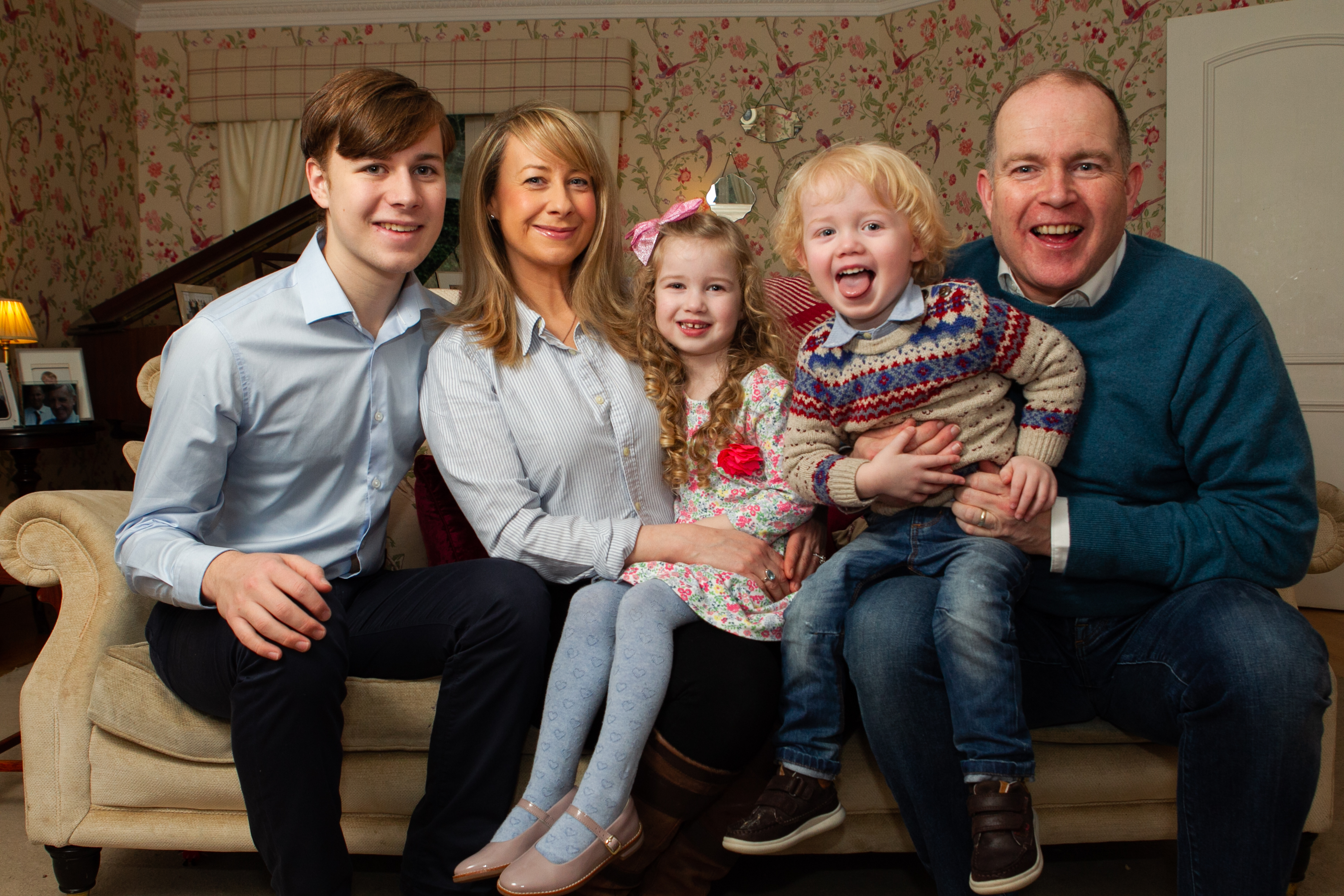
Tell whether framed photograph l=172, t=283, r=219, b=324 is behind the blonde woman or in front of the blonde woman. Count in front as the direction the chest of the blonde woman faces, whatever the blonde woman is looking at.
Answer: behind

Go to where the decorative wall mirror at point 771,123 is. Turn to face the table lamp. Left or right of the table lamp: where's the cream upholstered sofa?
left

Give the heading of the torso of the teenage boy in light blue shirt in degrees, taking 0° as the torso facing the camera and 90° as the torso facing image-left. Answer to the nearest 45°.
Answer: approximately 315°

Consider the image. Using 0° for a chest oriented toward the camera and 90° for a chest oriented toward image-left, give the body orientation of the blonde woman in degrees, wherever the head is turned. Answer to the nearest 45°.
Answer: approximately 315°

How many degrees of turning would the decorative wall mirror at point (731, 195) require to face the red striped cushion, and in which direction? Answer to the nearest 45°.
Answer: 0° — it already faces it

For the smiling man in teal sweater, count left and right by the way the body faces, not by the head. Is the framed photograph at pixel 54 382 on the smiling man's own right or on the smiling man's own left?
on the smiling man's own right

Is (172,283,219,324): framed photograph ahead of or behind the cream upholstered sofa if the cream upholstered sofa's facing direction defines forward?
behind

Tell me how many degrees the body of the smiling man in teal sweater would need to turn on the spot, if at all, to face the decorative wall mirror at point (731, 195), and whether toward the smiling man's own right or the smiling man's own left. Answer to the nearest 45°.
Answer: approximately 135° to the smiling man's own right
